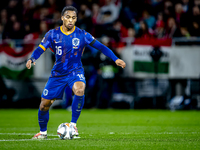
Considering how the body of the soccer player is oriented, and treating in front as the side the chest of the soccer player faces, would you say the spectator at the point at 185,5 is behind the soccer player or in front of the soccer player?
behind

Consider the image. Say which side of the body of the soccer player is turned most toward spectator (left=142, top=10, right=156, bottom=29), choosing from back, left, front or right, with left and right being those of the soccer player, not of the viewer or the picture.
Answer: back

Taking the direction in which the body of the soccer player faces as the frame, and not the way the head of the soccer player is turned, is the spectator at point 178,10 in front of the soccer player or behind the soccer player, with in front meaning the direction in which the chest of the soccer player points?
behind

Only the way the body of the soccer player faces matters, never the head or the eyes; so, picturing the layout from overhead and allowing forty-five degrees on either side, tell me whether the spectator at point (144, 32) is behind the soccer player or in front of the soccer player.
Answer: behind

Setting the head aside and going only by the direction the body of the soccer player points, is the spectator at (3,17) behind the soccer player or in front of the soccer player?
behind

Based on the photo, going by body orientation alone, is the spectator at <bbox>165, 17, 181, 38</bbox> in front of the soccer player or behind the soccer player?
behind

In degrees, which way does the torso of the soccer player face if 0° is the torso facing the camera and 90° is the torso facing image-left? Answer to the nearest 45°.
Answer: approximately 0°

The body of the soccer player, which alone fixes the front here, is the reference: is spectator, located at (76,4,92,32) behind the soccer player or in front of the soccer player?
behind
